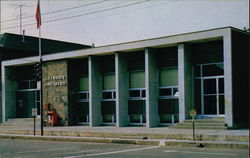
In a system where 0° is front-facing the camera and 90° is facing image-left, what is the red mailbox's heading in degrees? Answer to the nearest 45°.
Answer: approximately 45°

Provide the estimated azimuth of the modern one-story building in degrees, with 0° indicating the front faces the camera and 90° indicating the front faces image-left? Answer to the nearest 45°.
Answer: approximately 45°

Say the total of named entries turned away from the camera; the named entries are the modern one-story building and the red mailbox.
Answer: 0
